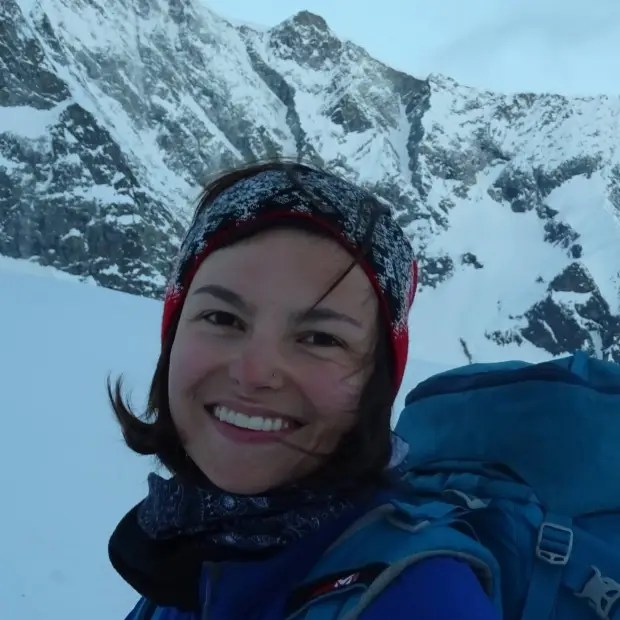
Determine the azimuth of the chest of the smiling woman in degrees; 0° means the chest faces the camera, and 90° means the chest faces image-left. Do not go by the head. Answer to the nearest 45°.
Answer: approximately 45°
